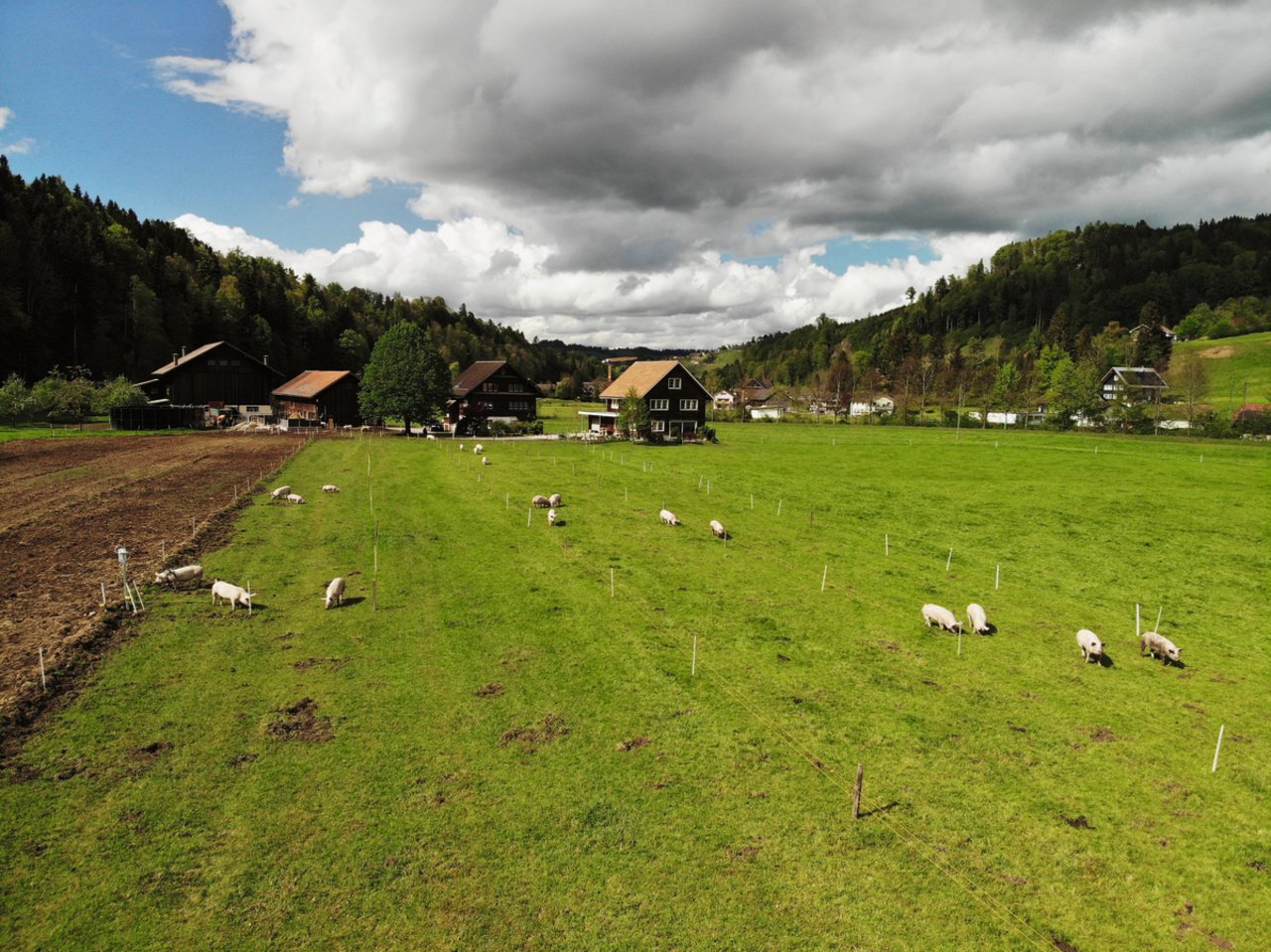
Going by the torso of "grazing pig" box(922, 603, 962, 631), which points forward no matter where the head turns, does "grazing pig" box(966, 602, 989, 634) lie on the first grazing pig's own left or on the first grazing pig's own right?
on the first grazing pig's own left

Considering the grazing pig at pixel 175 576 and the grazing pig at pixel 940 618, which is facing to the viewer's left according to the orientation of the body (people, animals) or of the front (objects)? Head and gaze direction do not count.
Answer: the grazing pig at pixel 175 576

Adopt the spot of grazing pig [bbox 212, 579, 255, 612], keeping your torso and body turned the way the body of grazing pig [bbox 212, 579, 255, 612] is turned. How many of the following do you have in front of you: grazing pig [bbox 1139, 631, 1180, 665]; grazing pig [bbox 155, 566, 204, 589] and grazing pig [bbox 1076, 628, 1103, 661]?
2

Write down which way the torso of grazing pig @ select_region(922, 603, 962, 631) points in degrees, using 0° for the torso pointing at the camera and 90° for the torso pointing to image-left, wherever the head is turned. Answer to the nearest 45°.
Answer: approximately 315°

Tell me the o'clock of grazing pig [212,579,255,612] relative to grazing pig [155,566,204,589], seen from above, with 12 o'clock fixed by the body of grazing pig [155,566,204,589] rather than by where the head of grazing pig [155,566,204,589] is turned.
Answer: grazing pig [212,579,255,612] is roughly at 8 o'clock from grazing pig [155,566,204,589].

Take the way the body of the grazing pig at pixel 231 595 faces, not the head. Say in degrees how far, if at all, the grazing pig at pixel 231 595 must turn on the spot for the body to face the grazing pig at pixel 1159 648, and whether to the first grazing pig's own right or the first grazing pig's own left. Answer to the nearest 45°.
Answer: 0° — it already faces it

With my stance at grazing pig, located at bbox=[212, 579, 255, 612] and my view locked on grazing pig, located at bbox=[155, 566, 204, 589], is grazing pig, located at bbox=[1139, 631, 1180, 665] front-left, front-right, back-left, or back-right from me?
back-right

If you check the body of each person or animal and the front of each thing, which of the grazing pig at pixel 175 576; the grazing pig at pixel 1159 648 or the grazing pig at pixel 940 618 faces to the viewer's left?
the grazing pig at pixel 175 576

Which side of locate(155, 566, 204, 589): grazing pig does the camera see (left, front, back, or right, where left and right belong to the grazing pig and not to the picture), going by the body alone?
left

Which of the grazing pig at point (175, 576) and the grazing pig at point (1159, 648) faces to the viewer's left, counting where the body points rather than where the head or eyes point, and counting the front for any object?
the grazing pig at point (175, 576)
